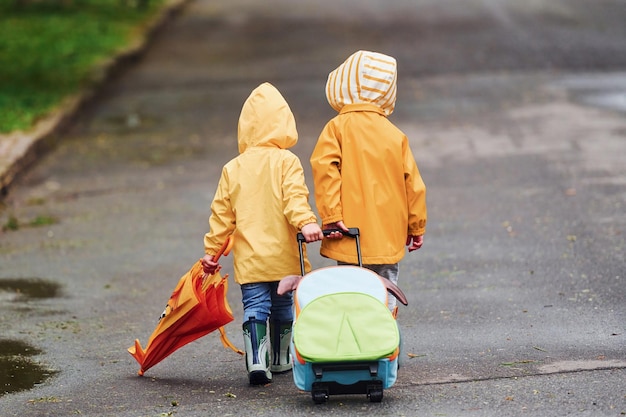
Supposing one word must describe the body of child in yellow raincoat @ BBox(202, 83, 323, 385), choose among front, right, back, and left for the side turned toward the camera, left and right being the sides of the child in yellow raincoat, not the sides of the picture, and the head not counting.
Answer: back

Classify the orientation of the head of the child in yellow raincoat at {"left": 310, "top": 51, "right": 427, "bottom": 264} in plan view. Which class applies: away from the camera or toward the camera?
away from the camera

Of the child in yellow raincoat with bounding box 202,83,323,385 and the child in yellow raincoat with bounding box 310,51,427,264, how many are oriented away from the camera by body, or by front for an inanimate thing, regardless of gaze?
2

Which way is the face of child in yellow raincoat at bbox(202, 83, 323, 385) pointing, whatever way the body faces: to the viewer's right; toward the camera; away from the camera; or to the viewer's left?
away from the camera

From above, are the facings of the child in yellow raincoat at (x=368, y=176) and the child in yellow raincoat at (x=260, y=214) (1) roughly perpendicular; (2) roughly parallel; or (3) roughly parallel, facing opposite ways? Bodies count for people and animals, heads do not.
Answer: roughly parallel

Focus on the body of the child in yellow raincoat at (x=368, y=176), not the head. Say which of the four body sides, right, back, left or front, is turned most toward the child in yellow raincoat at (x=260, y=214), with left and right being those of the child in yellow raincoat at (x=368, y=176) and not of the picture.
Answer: left

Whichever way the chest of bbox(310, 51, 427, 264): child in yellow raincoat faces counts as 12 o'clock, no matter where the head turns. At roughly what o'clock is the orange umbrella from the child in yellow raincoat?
The orange umbrella is roughly at 9 o'clock from the child in yellow raincoat.

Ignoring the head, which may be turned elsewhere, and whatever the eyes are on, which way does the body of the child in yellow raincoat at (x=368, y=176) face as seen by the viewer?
away from the camera

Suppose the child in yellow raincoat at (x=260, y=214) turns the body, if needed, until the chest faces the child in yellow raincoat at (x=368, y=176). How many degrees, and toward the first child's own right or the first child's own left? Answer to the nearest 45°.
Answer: approximately 90° to the first child's own right
